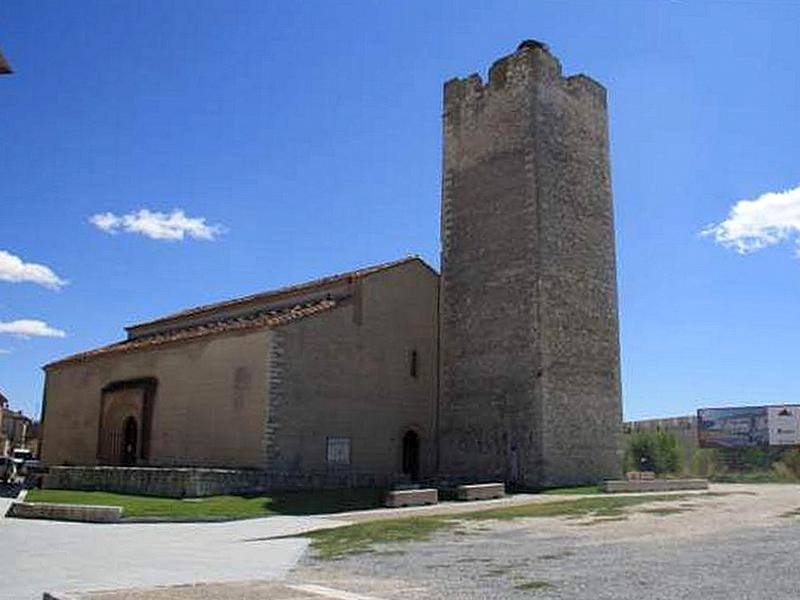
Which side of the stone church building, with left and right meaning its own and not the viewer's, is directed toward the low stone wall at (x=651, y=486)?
left

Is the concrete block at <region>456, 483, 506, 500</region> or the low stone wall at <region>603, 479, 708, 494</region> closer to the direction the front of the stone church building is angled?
the concrete block

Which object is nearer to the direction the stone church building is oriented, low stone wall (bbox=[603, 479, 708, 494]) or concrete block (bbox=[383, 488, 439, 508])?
the concrete block

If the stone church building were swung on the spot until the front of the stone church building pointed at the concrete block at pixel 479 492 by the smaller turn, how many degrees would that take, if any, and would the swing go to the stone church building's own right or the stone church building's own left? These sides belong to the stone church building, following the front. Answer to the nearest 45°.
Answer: approximately 45° to the stone church building's own left

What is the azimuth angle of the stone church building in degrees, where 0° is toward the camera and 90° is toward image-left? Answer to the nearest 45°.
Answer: approximately 45°

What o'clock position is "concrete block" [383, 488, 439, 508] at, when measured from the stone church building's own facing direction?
The concrete block is roughly at 11 o'clock from the stone church building.
